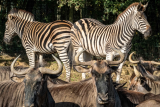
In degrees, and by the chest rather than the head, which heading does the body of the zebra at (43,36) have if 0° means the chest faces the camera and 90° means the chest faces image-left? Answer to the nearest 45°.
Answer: approximately 90°

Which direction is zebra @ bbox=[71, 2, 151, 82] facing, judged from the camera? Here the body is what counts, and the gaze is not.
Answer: to the viewer's right

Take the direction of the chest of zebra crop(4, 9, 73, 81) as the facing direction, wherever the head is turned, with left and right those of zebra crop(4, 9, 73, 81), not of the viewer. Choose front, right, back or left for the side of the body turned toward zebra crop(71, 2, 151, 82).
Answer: back

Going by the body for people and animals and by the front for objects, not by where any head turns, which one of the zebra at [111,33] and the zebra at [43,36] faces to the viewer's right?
the zebra at [111,33]

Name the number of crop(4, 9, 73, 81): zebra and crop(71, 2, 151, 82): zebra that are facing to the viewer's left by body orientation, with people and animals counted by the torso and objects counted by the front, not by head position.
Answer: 1

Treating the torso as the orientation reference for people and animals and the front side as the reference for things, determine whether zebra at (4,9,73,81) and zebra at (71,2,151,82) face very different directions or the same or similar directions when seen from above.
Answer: very different directions

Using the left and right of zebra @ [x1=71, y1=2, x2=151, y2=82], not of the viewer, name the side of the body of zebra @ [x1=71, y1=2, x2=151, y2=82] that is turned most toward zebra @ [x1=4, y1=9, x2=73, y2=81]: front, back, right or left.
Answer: back
